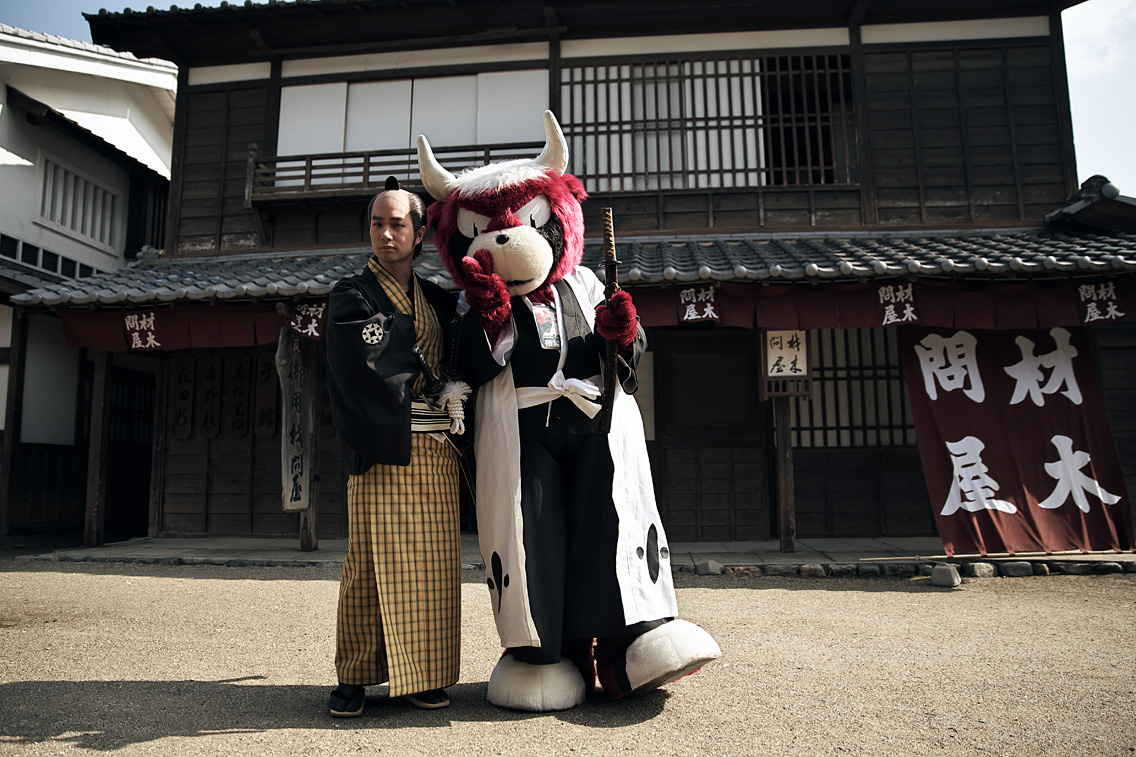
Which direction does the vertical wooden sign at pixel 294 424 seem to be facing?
toward the camera

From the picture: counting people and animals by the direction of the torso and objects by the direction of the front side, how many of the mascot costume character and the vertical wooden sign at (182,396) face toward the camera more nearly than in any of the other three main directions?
2

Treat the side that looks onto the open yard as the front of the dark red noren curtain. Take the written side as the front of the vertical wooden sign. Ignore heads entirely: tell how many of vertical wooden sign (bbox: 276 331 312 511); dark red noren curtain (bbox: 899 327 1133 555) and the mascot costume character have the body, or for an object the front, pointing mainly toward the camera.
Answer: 3

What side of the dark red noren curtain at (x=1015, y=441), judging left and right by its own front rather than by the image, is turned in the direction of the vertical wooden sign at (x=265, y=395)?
right

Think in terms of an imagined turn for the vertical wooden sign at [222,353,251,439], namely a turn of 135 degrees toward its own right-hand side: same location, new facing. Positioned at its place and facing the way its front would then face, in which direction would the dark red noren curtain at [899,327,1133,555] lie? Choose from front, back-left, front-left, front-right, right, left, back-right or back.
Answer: back

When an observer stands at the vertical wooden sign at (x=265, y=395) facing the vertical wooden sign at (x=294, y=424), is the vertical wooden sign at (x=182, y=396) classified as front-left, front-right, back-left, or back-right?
back-right

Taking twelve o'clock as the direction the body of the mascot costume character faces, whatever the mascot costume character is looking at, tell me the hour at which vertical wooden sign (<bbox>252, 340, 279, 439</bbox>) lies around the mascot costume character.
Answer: The vertical wooden sign is roughly at 5 o'clock from the mascot costume character.

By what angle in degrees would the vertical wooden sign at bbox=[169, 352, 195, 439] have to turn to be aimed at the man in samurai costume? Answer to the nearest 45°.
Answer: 0° — it already faces them

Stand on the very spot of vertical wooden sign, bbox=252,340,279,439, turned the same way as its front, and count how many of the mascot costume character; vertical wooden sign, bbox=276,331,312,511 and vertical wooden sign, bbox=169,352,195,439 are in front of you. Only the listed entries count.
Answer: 2

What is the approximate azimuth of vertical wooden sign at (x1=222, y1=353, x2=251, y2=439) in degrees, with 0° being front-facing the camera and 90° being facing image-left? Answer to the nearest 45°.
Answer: approximately 0°

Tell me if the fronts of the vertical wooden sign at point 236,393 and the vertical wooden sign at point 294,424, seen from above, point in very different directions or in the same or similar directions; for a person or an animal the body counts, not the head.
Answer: same or similar directions

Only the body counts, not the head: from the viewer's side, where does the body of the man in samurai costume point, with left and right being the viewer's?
facing the viewer and to the right of the viewer

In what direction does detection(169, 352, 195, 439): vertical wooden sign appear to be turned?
toward the camera
